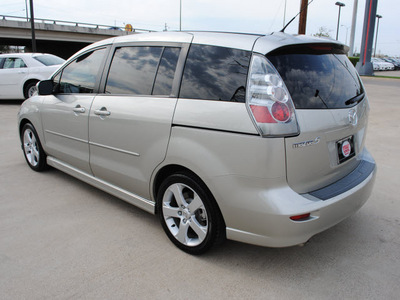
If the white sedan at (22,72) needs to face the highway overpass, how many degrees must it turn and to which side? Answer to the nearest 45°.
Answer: approximately 45° to its right

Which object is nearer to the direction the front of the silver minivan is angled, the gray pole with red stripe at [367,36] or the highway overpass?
the highway overpass

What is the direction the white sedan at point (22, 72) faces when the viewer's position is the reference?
facing away from the viewer and to the left of the viewer

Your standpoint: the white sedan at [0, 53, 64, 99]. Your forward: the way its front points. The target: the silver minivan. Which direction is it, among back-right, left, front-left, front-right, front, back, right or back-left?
back-left

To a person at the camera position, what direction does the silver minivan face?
facing away from the viewer and to the left of the viewer

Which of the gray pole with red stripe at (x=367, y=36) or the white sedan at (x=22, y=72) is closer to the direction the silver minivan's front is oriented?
the white sedan

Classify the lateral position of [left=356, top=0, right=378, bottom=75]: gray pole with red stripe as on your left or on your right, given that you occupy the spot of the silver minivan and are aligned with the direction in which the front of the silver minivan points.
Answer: on your right

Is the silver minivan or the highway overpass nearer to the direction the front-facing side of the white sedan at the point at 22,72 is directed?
the highway overpass
